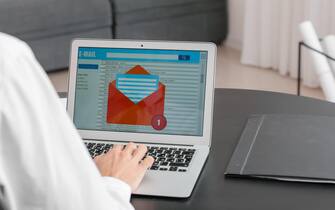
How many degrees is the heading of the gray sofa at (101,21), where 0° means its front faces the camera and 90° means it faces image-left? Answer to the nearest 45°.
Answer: approximately 0°

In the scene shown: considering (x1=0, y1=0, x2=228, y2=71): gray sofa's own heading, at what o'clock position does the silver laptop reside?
The silver laptop is roughly at 12 o'clock from the gray sofa.

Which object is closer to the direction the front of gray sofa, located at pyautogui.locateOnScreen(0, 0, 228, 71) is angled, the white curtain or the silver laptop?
the silver laptop

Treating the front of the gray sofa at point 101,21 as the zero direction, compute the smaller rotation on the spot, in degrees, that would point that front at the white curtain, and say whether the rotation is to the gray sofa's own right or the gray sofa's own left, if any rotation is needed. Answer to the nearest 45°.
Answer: approximately 90° to the gray sofa's own left

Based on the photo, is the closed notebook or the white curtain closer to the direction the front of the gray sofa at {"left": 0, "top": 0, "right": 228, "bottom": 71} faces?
the closed notebook

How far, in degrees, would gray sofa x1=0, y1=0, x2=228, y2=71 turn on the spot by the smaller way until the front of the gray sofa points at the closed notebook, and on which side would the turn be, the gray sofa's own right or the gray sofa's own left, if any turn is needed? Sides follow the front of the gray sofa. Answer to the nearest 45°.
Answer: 0° — it already faces it
